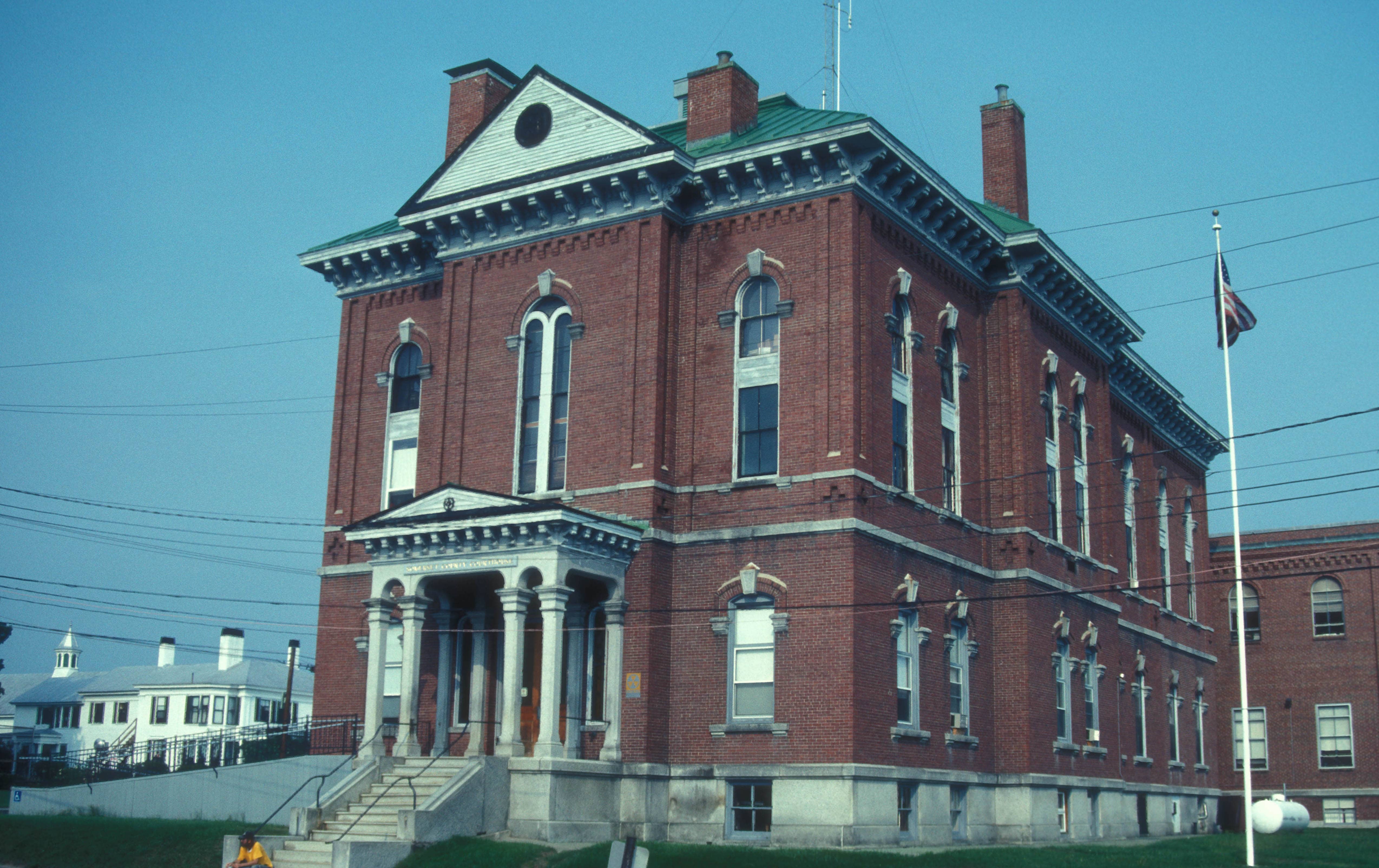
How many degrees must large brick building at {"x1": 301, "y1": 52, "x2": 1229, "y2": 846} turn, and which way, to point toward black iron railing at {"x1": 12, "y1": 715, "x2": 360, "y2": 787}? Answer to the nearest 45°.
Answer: approximately 90° to its right

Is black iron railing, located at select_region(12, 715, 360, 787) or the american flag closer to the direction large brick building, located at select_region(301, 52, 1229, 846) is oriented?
the black iron railing

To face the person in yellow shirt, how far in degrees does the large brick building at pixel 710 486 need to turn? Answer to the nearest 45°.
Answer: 0° — it already faces them

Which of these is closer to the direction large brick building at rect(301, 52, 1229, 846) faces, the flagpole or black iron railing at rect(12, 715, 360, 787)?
the black iron railing

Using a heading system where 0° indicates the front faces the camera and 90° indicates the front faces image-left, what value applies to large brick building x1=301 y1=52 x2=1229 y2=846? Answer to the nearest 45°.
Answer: approximately 45°

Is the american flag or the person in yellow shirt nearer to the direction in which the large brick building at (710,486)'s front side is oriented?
the person in yellow shirt

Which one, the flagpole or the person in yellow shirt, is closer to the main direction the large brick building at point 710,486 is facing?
the person in yellow shirt
